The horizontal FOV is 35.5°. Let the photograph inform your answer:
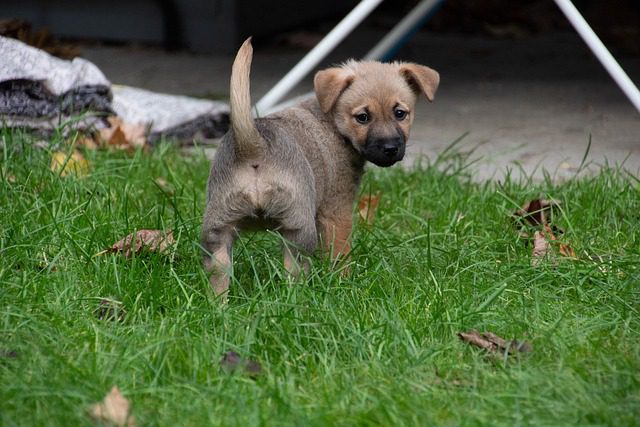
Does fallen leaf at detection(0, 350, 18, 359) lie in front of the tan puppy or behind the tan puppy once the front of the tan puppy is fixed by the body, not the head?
behind

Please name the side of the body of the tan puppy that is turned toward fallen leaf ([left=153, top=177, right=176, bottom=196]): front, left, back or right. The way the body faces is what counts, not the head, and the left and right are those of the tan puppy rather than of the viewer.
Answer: left

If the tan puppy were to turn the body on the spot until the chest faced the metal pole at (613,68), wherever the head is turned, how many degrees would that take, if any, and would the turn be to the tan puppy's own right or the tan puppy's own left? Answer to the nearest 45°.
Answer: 0° — it already faces it

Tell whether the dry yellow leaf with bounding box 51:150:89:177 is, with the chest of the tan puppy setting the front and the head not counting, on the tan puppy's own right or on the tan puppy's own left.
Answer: on the tan puppy's own left

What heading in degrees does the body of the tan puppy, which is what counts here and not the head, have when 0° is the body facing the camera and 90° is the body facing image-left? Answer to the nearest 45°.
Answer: approximately 225°

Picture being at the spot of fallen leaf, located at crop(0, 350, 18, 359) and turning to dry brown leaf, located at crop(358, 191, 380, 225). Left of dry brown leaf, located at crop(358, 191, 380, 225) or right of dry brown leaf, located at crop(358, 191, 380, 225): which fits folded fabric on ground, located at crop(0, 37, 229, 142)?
left

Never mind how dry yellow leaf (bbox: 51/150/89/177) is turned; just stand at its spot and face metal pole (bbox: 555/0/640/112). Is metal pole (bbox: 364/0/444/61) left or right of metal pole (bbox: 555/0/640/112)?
left

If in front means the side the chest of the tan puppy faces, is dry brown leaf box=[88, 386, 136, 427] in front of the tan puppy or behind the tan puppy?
behind

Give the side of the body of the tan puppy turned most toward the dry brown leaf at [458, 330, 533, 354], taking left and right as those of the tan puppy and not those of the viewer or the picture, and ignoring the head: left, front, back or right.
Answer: right
